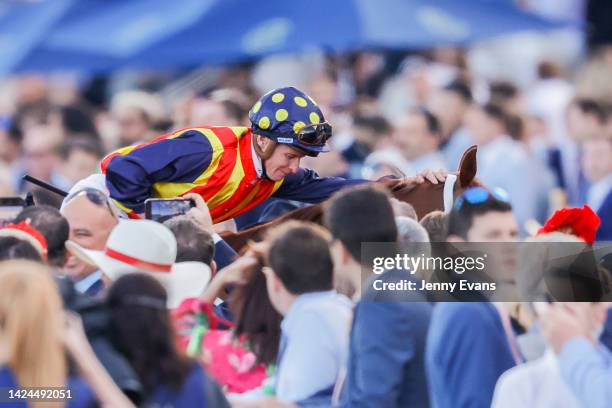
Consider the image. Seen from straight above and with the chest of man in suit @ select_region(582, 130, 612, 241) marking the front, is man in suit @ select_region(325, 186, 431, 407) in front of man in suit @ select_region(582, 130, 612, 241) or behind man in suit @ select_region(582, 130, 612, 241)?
in front

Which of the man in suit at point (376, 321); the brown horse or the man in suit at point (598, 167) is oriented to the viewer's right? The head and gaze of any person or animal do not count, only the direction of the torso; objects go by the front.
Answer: the brown horse

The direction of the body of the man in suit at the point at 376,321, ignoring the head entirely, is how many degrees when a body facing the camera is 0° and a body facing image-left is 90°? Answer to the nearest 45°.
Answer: approximately 135°

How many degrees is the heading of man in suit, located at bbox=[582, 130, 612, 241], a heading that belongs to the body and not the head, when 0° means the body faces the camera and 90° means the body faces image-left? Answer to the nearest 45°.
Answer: approximately 45°

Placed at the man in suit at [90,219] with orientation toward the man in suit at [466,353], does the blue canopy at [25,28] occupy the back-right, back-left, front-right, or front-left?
back-left

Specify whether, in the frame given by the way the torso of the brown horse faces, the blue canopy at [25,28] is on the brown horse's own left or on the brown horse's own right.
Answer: on the brown horse's own left

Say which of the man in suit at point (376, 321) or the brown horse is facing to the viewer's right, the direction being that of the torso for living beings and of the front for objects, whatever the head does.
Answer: the brown horse

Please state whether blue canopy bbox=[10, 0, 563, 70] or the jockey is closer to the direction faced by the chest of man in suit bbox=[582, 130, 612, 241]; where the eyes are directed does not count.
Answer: the jockey

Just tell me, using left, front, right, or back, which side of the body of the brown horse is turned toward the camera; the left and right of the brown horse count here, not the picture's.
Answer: right
